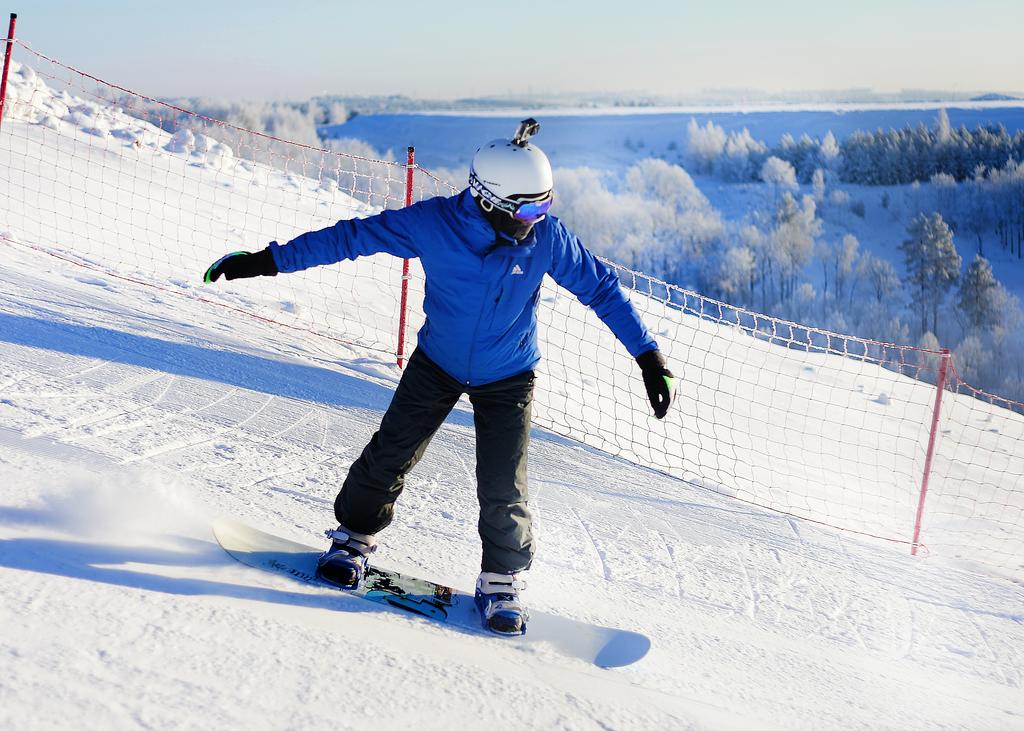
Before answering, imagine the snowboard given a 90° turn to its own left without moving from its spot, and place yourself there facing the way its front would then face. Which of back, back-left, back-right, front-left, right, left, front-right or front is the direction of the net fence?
front

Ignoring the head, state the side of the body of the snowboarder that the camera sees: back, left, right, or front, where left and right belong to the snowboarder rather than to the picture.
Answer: front

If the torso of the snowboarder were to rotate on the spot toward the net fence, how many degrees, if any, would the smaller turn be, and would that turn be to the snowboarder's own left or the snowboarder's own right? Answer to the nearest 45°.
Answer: approximately 180°

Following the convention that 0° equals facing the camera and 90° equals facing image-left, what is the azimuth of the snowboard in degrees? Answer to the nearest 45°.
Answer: approximately 270°
